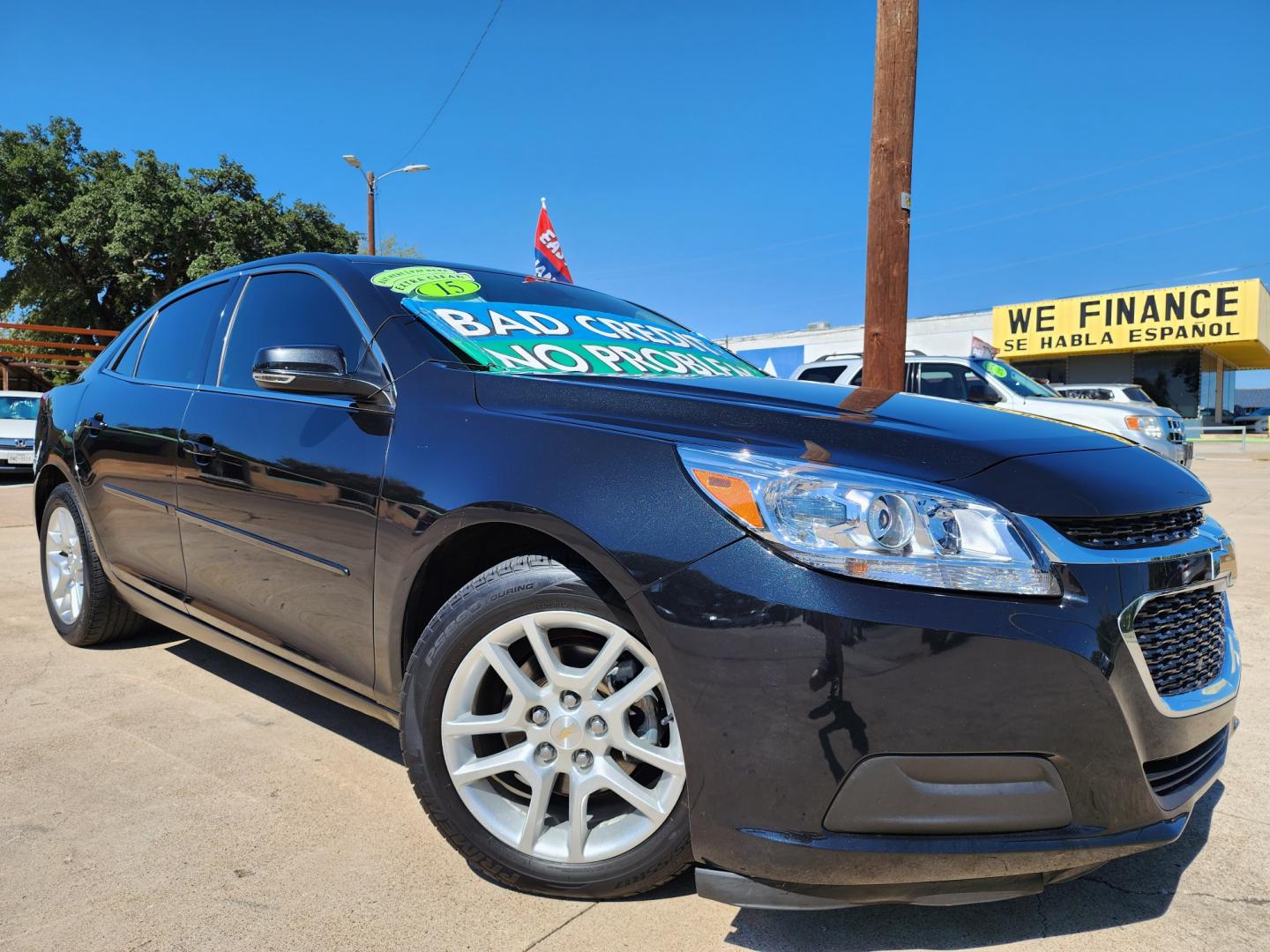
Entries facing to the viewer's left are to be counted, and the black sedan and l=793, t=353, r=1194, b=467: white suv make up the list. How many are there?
0

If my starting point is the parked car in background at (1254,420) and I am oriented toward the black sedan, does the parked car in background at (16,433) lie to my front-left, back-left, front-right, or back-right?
front-right

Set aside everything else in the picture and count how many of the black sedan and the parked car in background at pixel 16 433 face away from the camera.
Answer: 0

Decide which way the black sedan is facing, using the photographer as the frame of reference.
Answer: facing the viewer and to the right of the viewer

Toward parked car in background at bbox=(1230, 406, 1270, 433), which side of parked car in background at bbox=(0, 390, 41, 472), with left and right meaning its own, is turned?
left

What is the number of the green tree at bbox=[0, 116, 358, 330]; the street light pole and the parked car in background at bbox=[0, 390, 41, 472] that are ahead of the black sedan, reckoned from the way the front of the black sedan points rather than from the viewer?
0

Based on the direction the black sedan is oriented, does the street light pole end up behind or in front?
behind

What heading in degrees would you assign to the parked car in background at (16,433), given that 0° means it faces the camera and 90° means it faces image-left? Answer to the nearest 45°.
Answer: approximately 0°

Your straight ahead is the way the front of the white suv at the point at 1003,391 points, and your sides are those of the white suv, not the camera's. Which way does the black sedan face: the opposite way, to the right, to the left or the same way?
the same way

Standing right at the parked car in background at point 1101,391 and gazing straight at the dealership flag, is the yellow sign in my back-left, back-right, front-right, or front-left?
back-right

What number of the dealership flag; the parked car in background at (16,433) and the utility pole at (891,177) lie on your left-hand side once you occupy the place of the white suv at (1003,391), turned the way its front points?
0

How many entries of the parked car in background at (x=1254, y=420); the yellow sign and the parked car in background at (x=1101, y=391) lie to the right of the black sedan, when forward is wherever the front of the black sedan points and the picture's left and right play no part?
0
